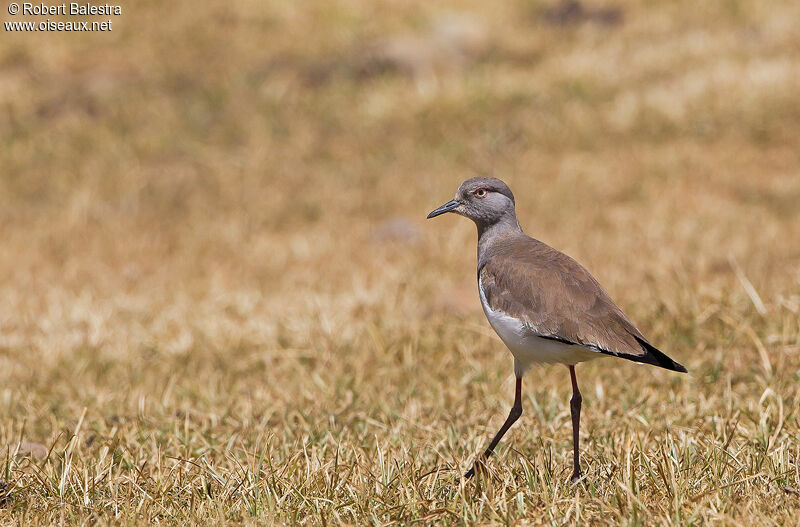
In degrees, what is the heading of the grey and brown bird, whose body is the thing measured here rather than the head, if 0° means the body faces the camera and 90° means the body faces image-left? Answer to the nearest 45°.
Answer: approximately 90°
